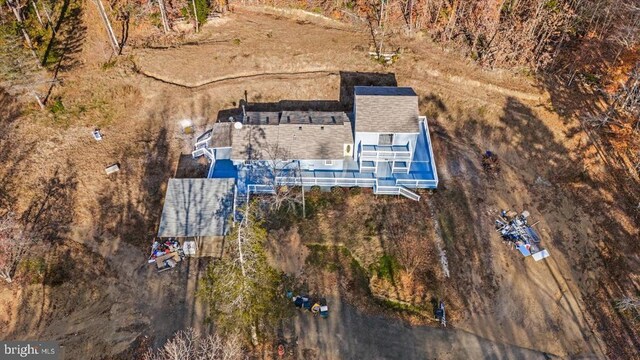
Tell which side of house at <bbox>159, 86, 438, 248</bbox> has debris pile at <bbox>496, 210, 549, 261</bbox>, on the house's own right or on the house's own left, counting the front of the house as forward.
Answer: on the house's own left

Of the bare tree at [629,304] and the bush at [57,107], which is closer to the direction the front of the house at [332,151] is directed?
the bare tree

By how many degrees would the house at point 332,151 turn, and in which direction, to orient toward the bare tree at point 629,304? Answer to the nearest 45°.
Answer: approximately 45° to its left

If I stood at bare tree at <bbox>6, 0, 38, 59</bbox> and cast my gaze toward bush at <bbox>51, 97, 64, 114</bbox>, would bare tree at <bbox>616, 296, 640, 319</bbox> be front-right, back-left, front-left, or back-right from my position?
front-left

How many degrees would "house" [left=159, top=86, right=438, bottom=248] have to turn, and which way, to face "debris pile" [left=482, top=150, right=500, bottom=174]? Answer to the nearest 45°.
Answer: approximately 90° to its left

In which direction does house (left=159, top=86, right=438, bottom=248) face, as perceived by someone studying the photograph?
facing the viewer

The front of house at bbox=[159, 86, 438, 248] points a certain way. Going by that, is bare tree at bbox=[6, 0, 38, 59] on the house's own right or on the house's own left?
on the house's own right

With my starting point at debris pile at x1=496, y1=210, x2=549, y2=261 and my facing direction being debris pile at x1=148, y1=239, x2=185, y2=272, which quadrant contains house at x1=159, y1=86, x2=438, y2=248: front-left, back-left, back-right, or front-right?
front-right

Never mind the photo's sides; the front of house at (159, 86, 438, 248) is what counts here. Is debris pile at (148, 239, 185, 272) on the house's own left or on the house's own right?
on the house's own right

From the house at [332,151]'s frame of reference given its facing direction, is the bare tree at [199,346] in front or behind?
in front

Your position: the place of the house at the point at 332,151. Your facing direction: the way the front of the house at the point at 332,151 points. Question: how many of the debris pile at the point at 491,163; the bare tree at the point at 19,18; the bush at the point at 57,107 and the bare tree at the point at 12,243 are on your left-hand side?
1

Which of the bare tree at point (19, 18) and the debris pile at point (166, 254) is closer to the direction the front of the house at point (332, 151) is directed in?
the debris pile

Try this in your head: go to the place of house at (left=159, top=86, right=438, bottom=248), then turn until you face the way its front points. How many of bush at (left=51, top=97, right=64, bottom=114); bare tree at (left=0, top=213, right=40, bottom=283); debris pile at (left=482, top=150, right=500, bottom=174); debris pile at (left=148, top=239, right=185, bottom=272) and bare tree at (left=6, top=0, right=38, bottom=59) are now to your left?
1

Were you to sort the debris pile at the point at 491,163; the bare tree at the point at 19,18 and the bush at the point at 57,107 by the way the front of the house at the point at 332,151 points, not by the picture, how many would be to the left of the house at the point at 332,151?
1

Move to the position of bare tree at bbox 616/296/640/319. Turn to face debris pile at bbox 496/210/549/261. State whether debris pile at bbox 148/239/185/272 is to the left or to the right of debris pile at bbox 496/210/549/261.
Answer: left
